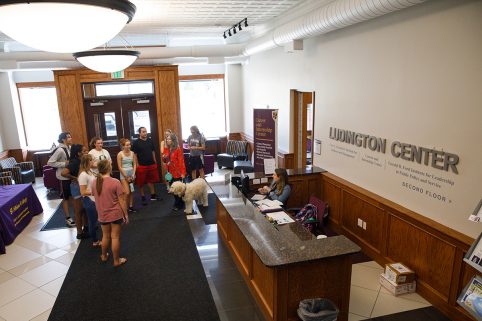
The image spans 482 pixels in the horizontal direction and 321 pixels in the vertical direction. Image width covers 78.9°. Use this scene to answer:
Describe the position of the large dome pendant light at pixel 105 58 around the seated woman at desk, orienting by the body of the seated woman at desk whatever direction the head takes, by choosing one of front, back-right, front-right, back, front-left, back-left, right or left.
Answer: front-left

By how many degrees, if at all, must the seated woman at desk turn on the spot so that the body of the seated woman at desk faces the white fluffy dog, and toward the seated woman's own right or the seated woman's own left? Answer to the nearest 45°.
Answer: approximately 45° to the seated woman's own right

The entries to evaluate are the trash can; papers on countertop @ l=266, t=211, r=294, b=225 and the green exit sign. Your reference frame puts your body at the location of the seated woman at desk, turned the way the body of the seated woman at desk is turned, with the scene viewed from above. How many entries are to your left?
2

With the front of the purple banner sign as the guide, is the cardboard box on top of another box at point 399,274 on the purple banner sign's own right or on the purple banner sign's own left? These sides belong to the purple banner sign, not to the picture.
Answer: on the purple banner sign's own left

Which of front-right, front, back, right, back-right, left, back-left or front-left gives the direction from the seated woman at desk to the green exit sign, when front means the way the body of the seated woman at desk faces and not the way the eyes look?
front-right

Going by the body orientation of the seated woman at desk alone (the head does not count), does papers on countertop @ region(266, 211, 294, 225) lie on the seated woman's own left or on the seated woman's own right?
on the seated woman's own left

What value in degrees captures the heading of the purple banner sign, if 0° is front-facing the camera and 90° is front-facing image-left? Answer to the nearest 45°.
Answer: approximately 45°

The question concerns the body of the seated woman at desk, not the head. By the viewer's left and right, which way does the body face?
facing to the left of the viewer

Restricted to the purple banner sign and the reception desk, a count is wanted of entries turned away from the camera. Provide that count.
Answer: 0

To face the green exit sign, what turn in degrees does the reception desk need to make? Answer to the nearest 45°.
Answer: approximately 90° to its right

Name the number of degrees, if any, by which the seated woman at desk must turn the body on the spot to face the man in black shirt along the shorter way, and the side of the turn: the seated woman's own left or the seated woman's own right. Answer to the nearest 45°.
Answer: approximately 45° to the seated woman's own right

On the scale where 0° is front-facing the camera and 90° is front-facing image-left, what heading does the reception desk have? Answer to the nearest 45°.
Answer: approximately 45°

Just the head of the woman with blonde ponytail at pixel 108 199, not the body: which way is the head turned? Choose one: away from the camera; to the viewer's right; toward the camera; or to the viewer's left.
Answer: away from the camera
